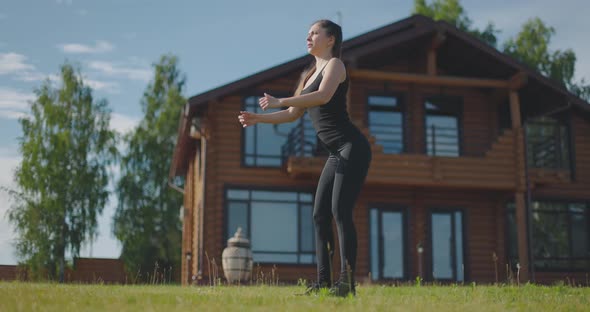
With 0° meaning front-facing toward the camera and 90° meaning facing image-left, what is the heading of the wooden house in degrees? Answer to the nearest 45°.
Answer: approximately 0°

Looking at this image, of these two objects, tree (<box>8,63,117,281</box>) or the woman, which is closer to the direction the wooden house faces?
the woman

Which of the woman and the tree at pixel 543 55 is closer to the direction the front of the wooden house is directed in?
the woman

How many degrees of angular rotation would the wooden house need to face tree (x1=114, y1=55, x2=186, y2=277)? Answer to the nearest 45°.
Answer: approximately 135° to its right

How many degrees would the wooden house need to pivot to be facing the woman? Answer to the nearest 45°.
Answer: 0° — it already faces them

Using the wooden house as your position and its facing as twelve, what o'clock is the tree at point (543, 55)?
The tree is roughly at 7 o'clock from the wooden house.

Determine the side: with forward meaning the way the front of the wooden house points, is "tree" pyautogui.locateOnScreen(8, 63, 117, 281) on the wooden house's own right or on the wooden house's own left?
on the wooden house's own right

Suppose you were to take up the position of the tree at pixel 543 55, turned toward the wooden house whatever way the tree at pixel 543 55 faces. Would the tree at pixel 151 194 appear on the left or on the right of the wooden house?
right
